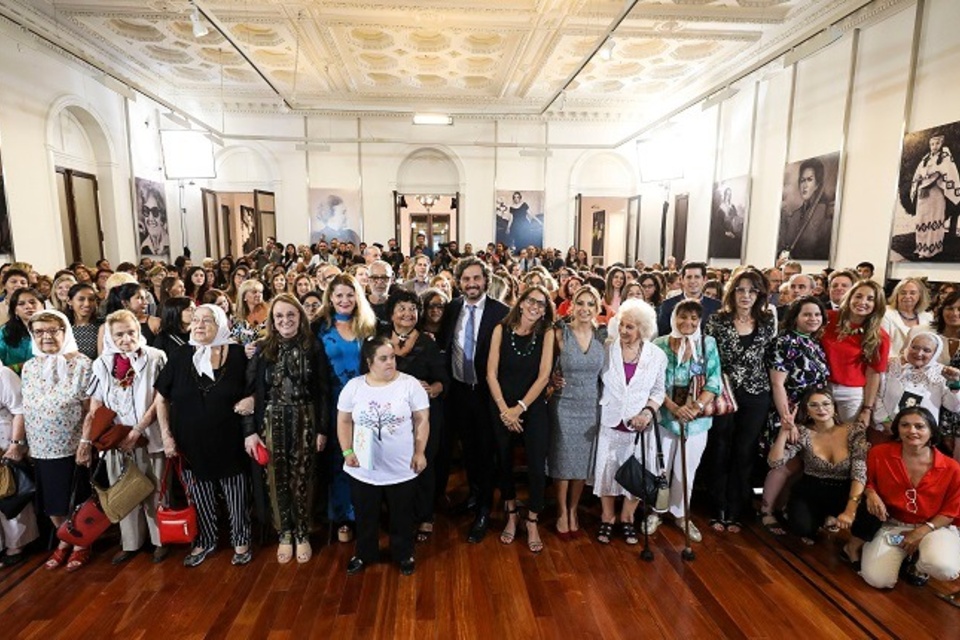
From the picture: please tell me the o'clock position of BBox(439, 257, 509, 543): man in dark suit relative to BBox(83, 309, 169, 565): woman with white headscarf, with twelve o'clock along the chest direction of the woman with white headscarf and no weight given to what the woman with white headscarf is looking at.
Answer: The man in dark suit is roughly at 10 o'clock from the woman with white headscarf.

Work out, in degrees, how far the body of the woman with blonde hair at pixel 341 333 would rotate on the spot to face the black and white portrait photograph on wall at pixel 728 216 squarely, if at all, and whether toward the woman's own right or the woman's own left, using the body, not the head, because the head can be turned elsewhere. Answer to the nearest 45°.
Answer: approximately 135° to the woman's own left

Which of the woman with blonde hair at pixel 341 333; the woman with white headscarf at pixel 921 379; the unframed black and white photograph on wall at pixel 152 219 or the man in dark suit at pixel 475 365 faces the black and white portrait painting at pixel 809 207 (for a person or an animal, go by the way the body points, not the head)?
the unframed black and white photograph on wall

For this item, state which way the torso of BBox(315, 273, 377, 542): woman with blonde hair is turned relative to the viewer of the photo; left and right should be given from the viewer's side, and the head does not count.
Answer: facing the viewer

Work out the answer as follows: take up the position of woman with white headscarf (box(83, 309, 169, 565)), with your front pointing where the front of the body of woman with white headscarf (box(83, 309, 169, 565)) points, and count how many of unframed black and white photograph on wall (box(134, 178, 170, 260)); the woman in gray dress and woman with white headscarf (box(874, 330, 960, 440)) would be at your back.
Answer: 1

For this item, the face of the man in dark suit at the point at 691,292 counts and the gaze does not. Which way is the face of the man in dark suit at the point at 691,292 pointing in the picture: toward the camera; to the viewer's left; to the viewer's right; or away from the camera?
toward the camera

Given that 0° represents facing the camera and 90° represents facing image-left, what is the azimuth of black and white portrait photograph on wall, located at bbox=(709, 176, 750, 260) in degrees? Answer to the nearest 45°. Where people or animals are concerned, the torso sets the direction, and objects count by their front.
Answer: approximately 45°

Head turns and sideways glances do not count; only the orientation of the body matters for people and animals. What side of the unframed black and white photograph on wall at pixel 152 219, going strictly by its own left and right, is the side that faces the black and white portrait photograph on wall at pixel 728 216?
front

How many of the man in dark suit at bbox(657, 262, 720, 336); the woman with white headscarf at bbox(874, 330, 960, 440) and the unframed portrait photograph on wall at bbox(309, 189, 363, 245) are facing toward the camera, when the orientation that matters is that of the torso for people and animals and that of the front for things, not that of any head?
3

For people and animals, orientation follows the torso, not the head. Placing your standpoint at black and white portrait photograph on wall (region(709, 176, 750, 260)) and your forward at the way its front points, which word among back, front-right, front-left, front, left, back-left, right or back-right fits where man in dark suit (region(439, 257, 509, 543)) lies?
front-left

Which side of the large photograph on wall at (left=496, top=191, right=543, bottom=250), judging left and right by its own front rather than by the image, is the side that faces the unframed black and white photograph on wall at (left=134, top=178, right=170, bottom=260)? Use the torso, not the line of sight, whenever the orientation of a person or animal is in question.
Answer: right

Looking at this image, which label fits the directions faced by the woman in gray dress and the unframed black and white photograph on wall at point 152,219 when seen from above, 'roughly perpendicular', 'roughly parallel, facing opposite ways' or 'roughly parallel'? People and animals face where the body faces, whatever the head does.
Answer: roughly perpendicular

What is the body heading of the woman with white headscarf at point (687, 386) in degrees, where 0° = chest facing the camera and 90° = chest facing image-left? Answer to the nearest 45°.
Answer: approximately 0°

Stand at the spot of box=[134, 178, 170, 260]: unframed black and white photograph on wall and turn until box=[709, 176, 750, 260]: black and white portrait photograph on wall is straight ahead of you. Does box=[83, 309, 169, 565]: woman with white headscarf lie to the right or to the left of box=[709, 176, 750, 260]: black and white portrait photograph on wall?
right

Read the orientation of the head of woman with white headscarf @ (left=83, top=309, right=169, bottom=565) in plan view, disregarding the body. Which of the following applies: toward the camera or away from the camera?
toward the camera

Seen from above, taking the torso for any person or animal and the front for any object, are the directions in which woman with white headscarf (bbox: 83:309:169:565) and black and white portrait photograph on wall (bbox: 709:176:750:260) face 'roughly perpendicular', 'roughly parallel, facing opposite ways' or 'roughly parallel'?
roughly perpendicular

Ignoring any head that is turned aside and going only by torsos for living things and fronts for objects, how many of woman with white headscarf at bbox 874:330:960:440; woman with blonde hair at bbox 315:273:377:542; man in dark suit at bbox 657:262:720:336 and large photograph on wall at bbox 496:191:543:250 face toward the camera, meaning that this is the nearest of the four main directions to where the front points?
4

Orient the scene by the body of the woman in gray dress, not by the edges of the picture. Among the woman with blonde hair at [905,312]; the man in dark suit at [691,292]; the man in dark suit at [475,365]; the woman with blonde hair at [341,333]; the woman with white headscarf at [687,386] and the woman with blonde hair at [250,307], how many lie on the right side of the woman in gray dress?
3

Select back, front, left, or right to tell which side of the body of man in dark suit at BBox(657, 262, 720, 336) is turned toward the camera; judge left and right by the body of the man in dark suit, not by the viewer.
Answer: front

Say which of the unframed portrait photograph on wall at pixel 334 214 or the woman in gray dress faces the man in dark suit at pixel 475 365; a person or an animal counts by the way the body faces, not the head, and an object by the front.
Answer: the unframed portrait photograph on wall
